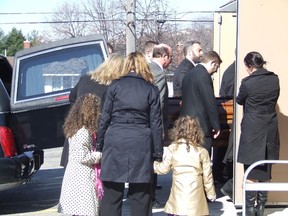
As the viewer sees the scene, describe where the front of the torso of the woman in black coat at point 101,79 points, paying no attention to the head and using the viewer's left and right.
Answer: facing away from the viewer and to the right of the viewer

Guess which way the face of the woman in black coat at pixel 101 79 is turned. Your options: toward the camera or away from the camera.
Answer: away from the camera

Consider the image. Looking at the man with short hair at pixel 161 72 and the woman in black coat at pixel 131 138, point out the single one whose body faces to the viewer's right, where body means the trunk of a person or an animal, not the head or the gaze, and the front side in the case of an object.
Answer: the man with short hair

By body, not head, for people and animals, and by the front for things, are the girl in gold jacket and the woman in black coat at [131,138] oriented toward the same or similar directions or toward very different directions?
same or similar directions

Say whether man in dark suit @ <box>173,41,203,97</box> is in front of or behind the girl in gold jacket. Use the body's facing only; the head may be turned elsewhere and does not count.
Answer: in front

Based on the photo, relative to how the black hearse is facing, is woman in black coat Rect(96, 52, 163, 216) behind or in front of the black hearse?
behind

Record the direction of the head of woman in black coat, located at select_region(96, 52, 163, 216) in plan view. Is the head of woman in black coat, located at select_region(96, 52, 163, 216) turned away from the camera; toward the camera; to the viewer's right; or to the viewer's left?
away from the camera

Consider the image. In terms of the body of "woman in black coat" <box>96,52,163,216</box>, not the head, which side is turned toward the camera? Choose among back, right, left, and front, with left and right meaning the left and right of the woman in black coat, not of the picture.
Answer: back

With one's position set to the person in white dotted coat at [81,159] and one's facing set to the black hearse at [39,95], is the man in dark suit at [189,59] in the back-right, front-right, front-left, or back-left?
front-right

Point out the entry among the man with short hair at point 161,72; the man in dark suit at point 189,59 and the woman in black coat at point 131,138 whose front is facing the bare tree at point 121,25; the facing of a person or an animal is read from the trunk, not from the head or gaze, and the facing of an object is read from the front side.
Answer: the woman in black coat

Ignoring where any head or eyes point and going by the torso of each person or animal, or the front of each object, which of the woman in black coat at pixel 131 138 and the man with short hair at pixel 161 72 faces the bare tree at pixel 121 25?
the woman in black coat

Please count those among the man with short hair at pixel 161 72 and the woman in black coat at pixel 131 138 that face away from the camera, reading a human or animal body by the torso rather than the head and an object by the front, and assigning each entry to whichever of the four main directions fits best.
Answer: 1

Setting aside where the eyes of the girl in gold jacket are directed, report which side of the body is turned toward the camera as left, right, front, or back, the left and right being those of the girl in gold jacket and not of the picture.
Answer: back

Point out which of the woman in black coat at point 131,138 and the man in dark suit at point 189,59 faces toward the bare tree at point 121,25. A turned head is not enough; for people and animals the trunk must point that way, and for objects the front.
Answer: the woman in black coat

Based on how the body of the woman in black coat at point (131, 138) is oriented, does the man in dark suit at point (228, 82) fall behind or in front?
in front

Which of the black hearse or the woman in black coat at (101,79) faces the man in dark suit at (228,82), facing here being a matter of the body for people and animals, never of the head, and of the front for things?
the woman in black coat

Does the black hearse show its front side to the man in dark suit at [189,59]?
no
